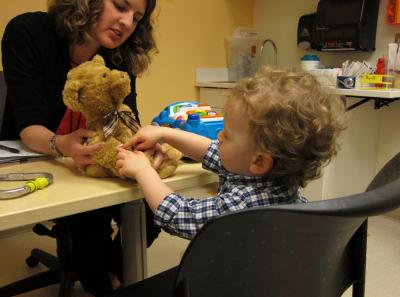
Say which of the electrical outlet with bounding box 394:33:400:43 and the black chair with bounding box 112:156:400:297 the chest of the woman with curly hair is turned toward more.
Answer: the black chair

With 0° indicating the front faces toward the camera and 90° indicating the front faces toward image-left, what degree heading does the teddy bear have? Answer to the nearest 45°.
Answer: approximately 315°

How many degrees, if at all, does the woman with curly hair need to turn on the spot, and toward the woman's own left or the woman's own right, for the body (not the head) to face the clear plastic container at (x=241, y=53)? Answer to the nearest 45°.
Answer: approximately 90° to the woman's own left

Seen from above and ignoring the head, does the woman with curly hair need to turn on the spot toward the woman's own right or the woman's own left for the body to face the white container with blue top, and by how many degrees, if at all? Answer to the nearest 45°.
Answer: approximately 90° to the woman's own left

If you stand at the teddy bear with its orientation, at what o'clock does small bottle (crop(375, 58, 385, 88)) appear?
The small bottle is roughly at 9 o'clock from the teddy bear.

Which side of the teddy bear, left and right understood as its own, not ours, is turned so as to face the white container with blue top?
left

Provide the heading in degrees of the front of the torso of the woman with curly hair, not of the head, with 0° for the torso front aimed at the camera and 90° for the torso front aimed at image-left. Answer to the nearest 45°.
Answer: approximately 315°

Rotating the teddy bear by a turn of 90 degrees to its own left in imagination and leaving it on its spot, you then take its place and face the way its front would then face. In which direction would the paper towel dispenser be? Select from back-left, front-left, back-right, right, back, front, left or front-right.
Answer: front

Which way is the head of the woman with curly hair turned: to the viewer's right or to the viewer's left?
to the viewer's right
